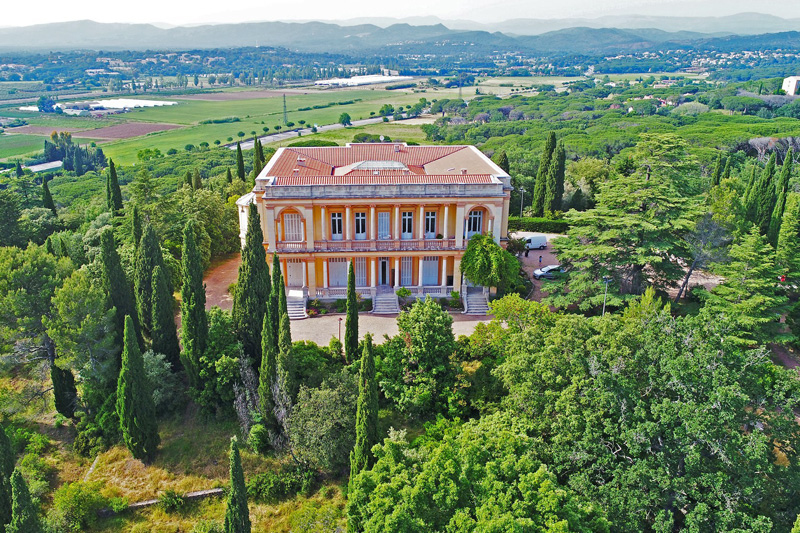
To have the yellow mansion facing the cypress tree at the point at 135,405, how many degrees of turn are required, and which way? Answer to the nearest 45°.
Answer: approximately 45° to its right

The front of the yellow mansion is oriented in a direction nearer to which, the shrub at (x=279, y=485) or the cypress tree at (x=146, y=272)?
the shrub

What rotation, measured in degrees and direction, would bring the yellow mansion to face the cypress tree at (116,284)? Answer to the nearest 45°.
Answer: approximately 45° to its right

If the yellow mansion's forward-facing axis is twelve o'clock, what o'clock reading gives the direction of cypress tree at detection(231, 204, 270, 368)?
The cypress tree is roughly at 1 o'clock from the yellow mansion.

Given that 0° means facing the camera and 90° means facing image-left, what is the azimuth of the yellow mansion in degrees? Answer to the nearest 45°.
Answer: approximately 0°

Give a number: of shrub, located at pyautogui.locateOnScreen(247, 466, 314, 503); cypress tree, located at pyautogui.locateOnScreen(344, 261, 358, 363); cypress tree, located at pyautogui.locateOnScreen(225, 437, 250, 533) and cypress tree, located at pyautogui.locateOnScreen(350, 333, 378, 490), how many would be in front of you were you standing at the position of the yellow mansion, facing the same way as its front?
4

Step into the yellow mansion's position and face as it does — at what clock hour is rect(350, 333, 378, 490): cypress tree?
The cypress tree is roughly at 12 o'clock from the yellow mansion.

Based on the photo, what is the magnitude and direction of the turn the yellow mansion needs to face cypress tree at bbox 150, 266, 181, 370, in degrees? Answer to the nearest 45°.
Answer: approximately 45° to its right

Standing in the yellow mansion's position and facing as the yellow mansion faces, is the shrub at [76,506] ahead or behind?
ahead

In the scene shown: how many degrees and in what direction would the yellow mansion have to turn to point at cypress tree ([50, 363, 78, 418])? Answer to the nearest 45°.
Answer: approximately 45° to its right

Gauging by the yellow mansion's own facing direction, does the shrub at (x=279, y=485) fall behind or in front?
in front

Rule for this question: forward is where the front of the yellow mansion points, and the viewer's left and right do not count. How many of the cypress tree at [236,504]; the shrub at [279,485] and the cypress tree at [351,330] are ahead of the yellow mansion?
3
